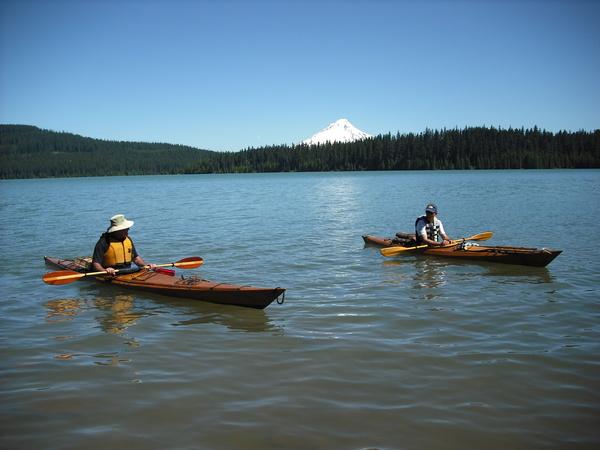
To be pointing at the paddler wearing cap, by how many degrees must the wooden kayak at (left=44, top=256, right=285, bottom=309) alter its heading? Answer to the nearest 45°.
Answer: approximately 90° to its left

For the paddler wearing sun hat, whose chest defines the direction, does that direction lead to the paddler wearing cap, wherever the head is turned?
no

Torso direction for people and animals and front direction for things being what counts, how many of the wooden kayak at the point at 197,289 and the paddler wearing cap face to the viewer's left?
0

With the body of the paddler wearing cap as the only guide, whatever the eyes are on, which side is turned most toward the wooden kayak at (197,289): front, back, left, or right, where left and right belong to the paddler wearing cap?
right

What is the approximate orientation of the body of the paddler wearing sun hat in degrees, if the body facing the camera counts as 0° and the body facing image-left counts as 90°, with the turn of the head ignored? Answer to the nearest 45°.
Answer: approximately 315°

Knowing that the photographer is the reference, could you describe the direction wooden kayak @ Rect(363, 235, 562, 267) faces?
facing the viewer and to the right of the viewer

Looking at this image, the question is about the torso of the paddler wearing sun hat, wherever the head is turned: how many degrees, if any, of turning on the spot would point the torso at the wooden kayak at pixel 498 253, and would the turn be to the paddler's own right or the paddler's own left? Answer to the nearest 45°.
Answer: approximately 45° to the paddler's own left

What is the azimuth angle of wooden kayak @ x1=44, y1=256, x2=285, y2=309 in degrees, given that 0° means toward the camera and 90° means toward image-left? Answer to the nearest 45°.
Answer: approximately 315°

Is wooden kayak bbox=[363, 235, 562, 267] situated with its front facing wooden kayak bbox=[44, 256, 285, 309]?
no
